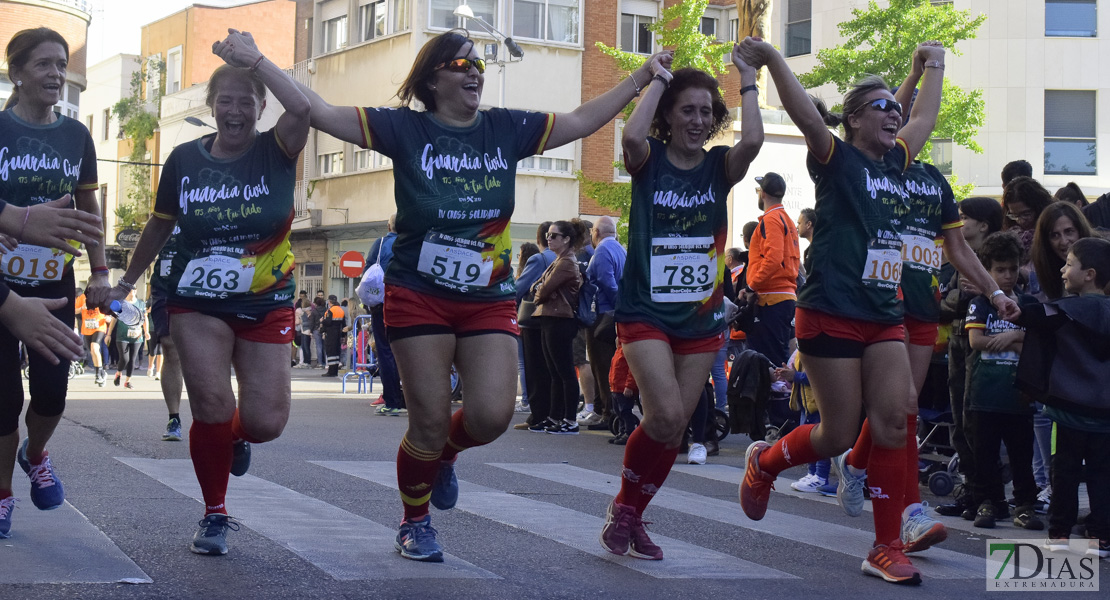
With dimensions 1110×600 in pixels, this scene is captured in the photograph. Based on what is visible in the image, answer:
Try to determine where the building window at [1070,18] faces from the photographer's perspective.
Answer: facing the viewer

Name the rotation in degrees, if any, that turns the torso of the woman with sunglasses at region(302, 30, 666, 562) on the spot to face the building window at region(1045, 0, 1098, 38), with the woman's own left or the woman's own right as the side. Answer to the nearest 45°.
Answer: approximately 135° to the woman's own left

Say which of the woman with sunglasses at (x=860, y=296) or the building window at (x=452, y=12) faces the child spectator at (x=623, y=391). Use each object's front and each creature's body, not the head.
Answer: the building window

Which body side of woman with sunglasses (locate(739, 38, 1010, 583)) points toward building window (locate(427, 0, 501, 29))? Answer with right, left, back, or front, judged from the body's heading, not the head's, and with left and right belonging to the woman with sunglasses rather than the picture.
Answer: back

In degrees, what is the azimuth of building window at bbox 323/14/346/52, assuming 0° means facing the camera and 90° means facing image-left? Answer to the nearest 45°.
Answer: approximately 45°

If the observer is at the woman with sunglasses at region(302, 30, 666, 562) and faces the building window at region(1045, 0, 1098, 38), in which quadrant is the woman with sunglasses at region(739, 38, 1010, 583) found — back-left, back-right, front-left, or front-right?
front-right

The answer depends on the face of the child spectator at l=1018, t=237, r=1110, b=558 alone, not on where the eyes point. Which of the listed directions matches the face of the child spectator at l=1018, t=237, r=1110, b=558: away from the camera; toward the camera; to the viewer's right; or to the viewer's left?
to the viewer's left

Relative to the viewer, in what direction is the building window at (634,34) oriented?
toward the camera

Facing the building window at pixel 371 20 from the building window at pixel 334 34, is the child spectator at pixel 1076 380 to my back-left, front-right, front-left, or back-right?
front-right

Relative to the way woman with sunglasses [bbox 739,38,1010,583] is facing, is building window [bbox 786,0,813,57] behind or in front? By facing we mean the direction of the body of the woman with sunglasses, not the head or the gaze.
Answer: behind

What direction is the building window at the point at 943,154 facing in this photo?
toward the camera

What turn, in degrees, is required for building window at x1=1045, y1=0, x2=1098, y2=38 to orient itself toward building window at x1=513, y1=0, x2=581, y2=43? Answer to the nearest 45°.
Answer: approximately 90° to its right
